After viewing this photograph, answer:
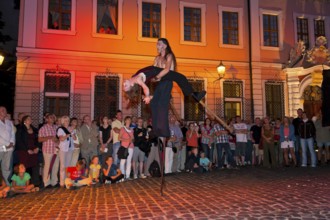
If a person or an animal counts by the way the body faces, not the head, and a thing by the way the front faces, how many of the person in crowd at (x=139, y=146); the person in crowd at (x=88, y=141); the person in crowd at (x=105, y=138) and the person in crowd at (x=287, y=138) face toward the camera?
4

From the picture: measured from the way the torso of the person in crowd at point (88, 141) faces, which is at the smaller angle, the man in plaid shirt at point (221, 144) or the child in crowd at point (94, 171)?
the child in crowd

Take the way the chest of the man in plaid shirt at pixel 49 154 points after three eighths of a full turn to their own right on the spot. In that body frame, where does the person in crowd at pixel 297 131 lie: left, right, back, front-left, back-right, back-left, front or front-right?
back

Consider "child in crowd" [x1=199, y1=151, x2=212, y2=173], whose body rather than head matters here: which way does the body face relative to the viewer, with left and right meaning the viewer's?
facing the viewer and to the left of the viewer

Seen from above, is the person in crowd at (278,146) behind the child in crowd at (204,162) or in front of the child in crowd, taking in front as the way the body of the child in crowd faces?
behind

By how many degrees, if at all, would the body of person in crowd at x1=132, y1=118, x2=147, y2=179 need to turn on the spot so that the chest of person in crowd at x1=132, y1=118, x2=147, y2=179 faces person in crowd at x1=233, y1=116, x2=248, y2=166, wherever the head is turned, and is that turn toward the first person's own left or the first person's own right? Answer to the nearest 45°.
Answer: approximately 135° to the first person's own left

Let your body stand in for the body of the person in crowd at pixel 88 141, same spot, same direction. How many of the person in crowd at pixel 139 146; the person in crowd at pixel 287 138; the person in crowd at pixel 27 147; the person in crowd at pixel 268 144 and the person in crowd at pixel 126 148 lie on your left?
4

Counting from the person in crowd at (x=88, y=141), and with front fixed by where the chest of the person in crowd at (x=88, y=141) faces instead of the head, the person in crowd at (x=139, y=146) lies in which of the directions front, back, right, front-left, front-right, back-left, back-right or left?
left

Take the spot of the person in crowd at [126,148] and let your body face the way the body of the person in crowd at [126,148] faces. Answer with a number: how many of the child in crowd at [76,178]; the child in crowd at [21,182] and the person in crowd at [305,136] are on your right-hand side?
2

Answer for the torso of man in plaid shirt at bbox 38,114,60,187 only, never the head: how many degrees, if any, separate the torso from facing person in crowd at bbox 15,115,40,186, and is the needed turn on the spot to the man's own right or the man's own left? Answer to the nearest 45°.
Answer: approximately 135° to the man's own right

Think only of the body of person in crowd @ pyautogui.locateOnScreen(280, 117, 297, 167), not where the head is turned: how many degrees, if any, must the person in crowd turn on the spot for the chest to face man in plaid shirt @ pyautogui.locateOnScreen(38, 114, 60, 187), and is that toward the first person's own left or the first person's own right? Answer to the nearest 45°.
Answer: approximately 45° to the first person's own right

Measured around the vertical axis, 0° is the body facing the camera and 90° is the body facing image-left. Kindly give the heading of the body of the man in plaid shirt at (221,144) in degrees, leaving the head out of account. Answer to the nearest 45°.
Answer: approximately 45°

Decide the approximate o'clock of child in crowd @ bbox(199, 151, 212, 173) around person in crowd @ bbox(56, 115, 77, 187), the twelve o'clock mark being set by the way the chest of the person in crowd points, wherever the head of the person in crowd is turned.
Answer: The child in crowd is roughly at 10 o'clock from the person in crowd.

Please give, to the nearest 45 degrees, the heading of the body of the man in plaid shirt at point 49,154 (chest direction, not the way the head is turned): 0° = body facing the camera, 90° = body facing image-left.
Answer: approximately 315°

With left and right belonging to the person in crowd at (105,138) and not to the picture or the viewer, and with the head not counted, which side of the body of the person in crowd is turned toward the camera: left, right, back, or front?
front

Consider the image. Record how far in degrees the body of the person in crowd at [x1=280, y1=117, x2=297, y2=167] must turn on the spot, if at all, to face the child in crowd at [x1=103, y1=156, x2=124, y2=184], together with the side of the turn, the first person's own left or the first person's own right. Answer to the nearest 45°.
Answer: approximately 45° to the first person's own right

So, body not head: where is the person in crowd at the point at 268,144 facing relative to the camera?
toward the camera

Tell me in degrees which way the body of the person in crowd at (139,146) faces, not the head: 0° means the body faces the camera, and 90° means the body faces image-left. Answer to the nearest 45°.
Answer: approximately 0°
